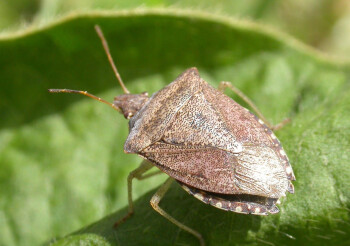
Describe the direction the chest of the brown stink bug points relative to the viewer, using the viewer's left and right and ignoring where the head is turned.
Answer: facing away from the viewer and to the left of the viewer
